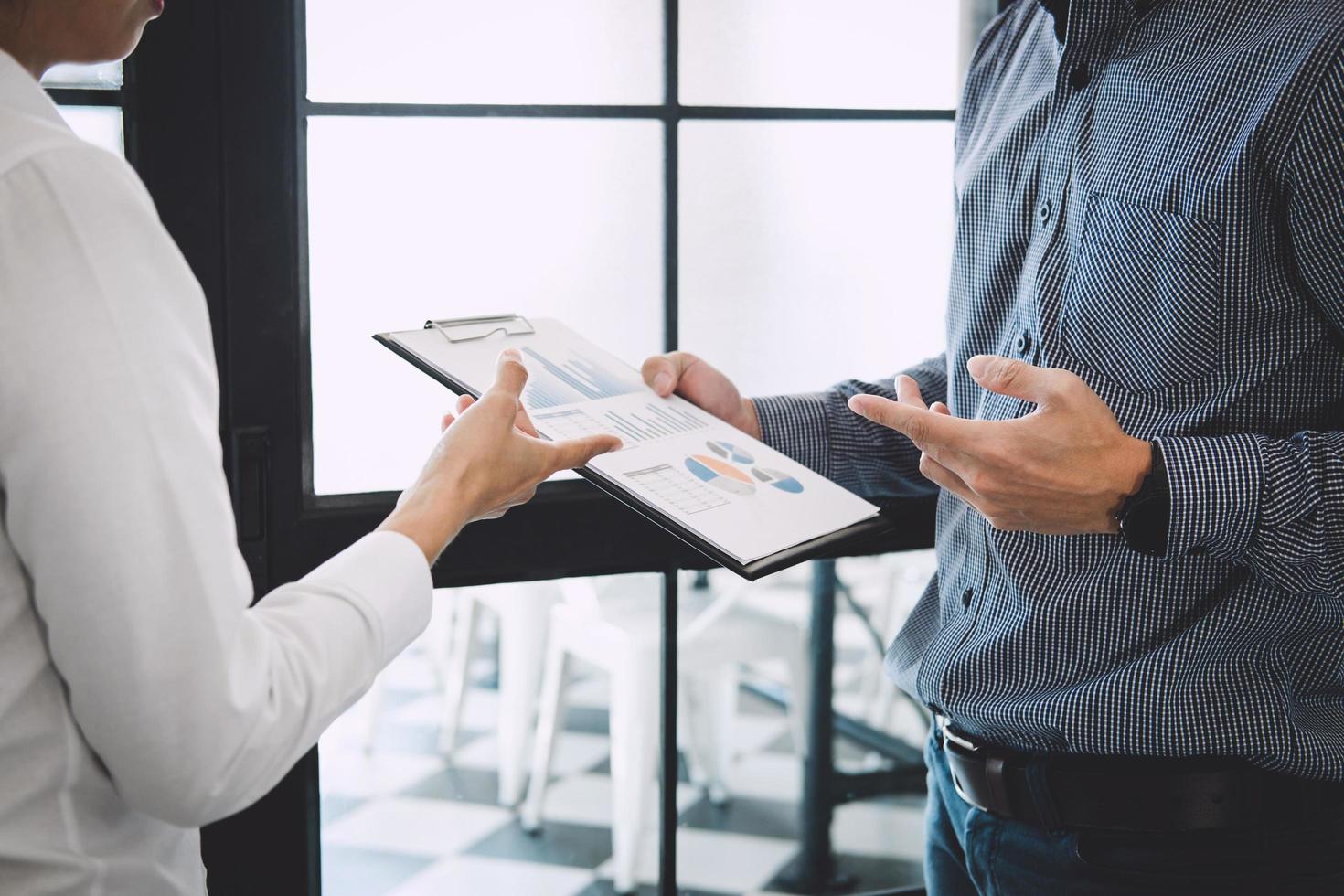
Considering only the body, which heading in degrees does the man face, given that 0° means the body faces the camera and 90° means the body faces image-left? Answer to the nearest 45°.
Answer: approximately 45°
